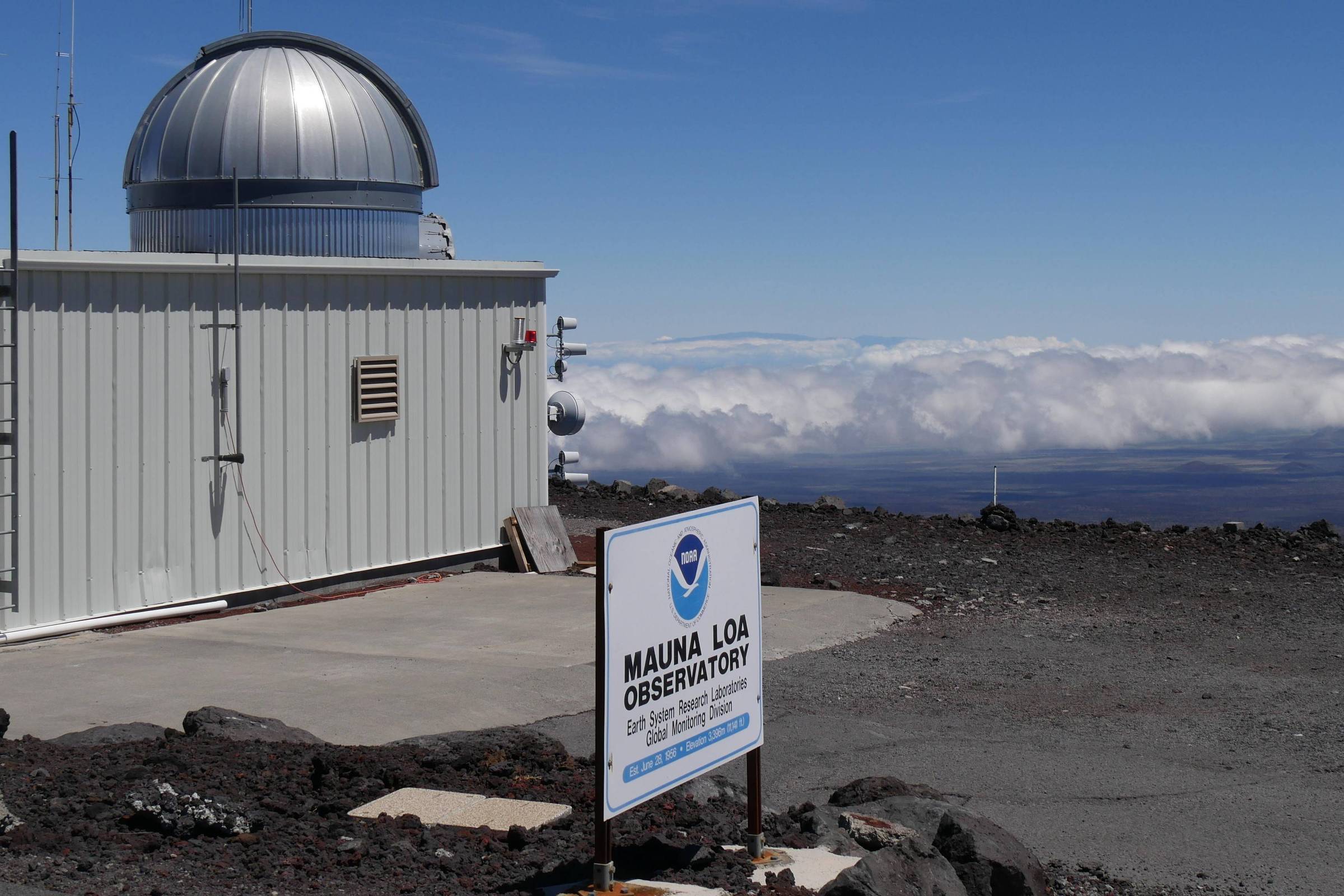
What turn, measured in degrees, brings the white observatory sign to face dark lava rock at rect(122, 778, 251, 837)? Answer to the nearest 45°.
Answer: approximately 135° to its right

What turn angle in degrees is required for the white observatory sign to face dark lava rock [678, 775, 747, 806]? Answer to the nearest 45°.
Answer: approximately 135° to its left

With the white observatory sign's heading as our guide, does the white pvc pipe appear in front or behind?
behind

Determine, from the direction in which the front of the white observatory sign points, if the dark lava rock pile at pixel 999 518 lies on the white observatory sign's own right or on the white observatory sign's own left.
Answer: on the white observatory sign's own left

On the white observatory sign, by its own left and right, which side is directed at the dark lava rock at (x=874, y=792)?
left

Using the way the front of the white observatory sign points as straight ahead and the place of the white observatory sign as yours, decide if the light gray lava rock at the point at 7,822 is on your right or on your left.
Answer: on your right
